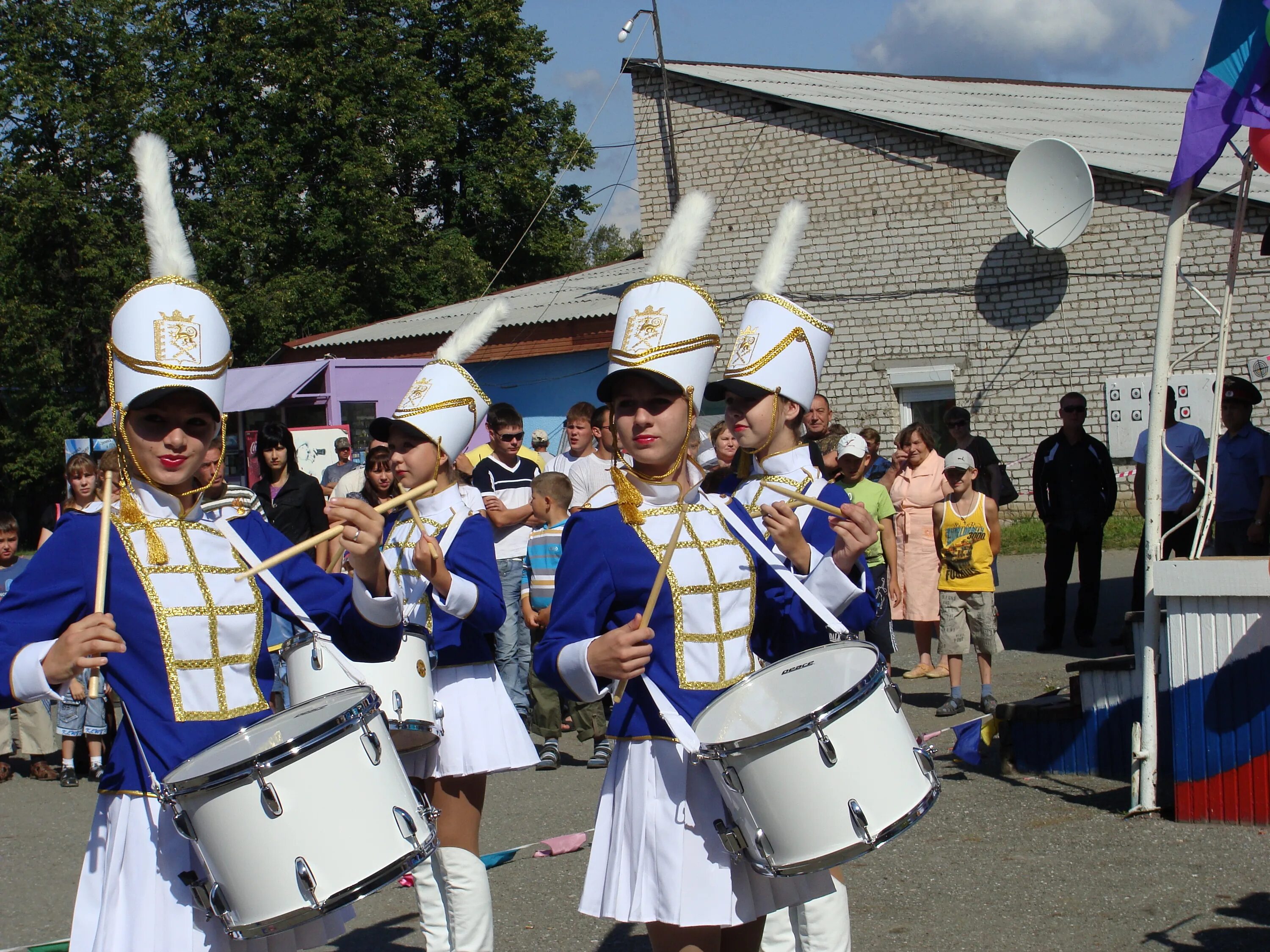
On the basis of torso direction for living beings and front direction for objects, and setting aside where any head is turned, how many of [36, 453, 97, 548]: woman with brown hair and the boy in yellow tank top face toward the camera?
2

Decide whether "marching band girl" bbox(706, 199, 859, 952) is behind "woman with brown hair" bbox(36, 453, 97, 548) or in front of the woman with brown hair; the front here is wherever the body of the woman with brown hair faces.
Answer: in front

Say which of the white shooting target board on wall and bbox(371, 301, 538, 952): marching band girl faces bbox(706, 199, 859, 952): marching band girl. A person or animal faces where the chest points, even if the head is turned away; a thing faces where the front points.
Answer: the white shooting target board on wall

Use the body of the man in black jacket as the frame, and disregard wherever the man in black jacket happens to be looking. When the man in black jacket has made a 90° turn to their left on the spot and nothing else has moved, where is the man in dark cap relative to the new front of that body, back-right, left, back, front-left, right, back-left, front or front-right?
front-right

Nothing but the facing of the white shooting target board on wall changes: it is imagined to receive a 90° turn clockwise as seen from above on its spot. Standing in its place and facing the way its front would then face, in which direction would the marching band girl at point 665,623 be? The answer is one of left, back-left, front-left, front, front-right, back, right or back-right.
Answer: left

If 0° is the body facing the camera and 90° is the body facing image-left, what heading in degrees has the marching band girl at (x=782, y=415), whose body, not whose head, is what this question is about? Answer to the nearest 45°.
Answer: approximately 45°

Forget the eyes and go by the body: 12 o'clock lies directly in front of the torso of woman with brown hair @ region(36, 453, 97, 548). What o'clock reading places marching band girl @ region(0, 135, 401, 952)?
The marching band girl is roughly at 12 o'clock from the woman with brown hair.

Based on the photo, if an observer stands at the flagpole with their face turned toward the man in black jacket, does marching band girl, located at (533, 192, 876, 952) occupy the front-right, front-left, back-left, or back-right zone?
back-left

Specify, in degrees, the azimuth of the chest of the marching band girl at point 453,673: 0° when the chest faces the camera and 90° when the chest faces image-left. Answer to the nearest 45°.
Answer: approximately 45°

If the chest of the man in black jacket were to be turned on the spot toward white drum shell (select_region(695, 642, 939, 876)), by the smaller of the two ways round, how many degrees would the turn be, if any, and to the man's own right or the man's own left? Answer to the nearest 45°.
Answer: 0° — they already face it

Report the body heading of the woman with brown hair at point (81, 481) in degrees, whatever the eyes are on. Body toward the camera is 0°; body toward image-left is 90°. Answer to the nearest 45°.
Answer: approximately 0°

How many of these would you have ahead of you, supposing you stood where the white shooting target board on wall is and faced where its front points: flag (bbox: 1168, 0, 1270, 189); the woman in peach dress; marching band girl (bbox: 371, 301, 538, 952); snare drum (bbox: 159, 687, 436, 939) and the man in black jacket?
5

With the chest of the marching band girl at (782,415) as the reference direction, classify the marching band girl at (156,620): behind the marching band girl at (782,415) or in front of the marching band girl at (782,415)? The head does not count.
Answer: in front

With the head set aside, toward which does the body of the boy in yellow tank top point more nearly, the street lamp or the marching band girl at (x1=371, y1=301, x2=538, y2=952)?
the marching band girl

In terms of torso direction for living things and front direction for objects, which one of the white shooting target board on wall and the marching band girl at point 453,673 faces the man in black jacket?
the white shooting target board on wall
